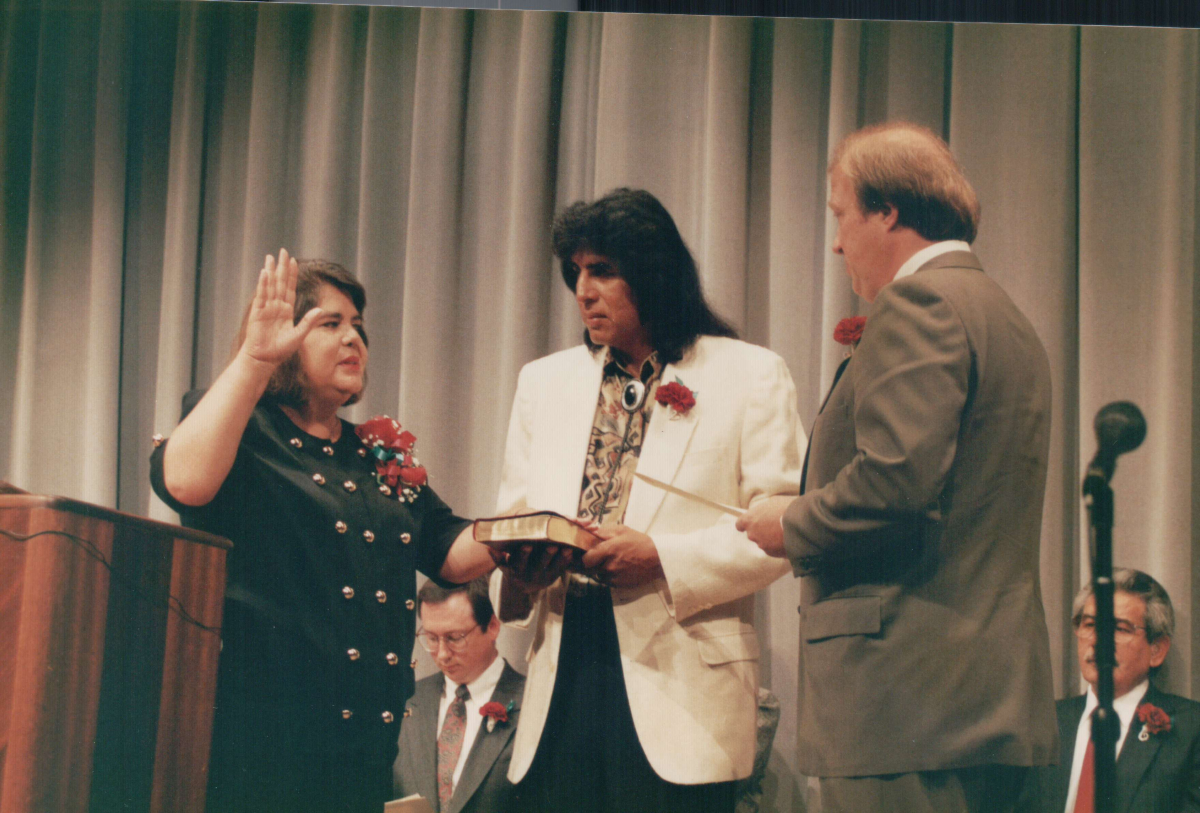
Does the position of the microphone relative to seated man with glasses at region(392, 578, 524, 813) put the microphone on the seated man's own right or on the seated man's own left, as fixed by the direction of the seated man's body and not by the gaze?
on the seated man's own left

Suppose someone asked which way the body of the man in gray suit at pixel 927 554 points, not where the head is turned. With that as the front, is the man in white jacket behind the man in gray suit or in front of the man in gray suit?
in front

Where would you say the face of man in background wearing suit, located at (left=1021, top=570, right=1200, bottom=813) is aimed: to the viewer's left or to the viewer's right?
to the viewer's left

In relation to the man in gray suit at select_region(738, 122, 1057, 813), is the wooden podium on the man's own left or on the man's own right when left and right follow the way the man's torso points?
on the man's own left

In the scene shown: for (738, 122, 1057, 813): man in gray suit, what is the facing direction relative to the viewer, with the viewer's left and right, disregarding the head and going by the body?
facing away from the viewer and to the left of the viewer

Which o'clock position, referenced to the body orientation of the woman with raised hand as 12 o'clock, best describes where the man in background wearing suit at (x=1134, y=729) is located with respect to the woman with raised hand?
The man in background wearing suit is roughly at 11 o'clock from the woman with raised hand.
